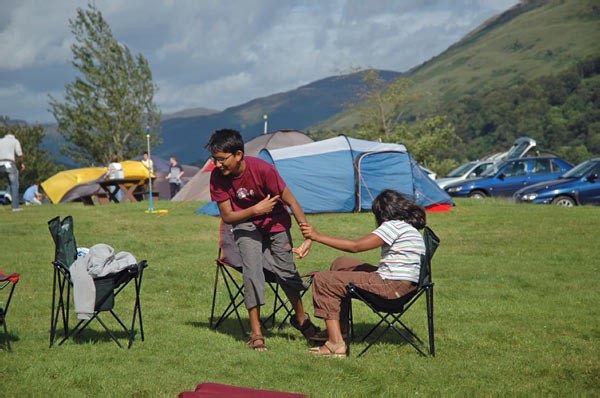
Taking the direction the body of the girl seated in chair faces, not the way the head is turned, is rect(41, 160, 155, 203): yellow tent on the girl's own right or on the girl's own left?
on the girl's own right

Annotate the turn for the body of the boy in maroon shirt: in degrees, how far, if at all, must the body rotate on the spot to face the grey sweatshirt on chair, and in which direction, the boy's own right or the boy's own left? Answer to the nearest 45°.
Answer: approximately 90° to the boy's own right

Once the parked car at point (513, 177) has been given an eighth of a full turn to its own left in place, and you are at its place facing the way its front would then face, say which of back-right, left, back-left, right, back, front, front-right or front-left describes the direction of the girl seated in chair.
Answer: front-left

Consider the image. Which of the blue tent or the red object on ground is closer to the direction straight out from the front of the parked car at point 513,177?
the blue tent

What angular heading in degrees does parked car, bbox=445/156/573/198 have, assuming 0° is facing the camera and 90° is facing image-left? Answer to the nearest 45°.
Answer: approximately 90°

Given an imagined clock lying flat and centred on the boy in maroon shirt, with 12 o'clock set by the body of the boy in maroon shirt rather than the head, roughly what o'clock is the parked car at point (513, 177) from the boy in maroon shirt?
The parked car is roughly at 7 o'clock from the boy in maroon shirt.

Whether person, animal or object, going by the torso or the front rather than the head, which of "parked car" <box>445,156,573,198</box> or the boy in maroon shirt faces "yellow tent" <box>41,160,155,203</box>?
the parked car

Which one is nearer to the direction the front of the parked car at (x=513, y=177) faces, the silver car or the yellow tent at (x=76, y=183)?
the yellow tent

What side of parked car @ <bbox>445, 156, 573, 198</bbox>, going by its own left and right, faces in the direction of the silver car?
right

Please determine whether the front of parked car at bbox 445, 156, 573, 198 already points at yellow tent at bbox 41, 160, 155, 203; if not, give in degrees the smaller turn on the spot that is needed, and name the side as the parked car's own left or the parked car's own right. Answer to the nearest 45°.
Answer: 0° — it already faces it

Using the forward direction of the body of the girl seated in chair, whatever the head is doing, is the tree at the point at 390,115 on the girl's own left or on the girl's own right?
on the girl's own right

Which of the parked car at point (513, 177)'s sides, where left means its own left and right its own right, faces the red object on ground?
left

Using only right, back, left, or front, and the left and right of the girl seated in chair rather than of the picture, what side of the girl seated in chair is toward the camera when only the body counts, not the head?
left

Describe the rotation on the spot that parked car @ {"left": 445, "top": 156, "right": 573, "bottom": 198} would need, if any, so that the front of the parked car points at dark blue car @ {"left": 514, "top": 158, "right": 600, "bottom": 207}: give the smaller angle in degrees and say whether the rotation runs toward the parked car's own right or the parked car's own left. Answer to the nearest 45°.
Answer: approximately 135° to the parked car's own left
